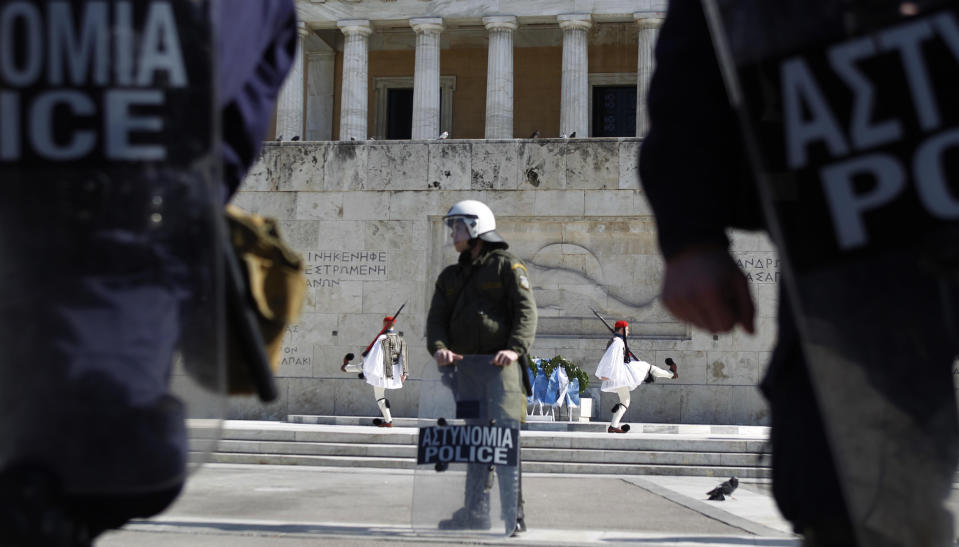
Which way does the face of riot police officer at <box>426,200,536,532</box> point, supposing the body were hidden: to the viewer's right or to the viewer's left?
to the viewer's left

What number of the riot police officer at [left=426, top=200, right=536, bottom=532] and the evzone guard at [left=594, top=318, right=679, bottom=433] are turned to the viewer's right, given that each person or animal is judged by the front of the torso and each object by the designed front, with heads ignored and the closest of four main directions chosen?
1

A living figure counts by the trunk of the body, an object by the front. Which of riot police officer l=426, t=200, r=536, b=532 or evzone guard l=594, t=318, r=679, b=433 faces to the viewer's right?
the evzone guard

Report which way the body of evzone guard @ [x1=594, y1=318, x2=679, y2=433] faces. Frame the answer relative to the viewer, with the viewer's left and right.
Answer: facing to the right of the viewer

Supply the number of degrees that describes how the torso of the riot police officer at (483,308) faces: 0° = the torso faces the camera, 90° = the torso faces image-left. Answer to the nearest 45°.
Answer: approximately 45°

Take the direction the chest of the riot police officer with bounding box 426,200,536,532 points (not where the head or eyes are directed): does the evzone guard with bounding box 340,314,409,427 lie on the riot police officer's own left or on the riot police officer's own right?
on the riot police officer's own right

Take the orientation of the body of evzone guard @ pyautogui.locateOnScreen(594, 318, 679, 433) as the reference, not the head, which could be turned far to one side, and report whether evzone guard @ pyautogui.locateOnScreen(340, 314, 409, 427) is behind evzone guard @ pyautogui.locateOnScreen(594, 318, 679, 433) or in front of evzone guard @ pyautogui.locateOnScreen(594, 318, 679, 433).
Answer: behind

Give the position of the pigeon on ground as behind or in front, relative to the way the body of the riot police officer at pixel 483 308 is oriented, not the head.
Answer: behind

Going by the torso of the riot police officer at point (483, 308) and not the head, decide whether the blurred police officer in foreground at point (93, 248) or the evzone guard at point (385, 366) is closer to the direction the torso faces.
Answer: the blurred police officer in foreground
